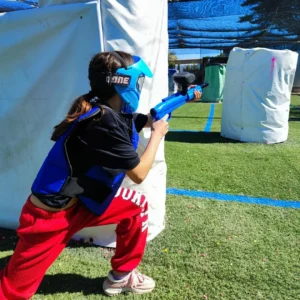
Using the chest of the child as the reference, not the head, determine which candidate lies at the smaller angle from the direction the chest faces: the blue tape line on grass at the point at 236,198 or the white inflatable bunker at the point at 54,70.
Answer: the blue tape line on grass

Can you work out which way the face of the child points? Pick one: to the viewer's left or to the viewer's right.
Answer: to the viewer's right

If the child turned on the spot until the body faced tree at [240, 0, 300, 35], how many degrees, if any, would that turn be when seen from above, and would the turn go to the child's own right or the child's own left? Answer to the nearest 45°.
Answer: approximately 45° to the child's own left

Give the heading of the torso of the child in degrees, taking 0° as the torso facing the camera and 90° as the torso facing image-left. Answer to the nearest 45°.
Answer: approximately 270°

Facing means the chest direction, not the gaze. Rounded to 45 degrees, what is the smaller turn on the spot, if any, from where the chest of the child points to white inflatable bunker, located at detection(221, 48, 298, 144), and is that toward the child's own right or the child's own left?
approximately 45° to the child's own left

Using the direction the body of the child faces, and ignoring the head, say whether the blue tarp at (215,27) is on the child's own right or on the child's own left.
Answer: on the child's own left

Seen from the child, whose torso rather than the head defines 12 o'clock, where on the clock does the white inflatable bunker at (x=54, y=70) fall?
The white inflatable bunker is roughly at 9 o'clock from the child.
